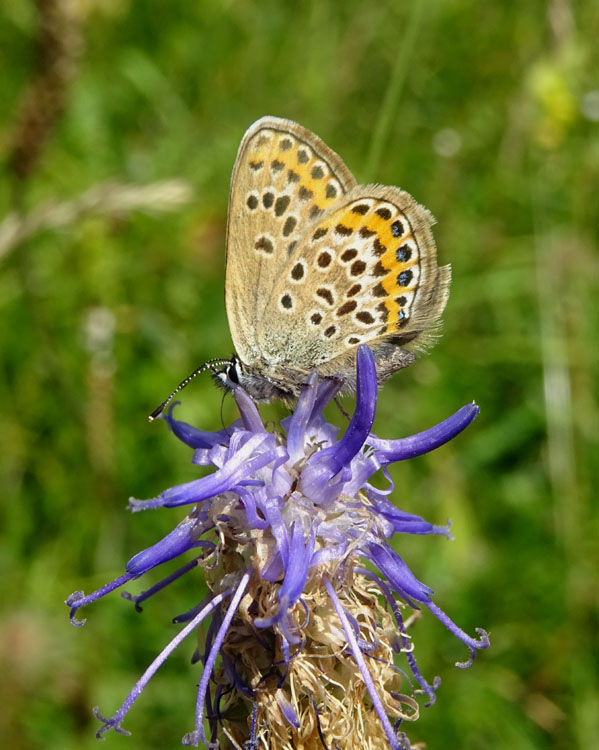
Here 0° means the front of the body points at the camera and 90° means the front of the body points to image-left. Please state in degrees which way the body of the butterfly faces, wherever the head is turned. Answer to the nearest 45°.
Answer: approximately 90°
